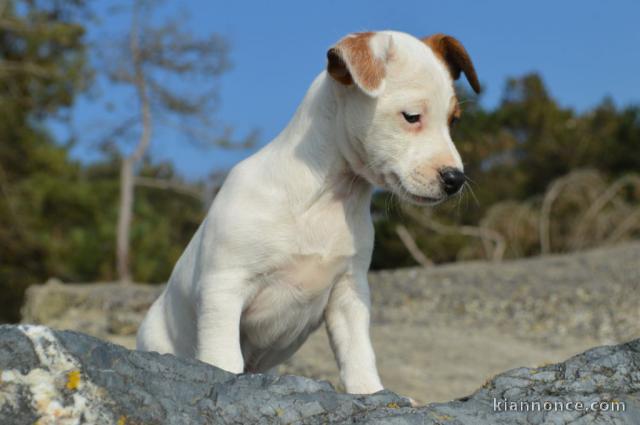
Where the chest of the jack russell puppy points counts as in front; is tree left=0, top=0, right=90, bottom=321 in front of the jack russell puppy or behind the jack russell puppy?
behind

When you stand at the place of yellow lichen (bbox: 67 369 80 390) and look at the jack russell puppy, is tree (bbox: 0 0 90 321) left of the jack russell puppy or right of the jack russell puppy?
left

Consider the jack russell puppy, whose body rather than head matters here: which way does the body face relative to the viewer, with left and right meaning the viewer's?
facing the viewer and to the right of the viewer

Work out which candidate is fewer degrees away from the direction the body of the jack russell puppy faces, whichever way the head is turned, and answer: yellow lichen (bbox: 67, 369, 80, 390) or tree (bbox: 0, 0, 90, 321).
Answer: the yellow lichen

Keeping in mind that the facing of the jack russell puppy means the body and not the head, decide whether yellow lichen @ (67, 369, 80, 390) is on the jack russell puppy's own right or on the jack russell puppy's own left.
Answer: on the jack russell puppy's own right
